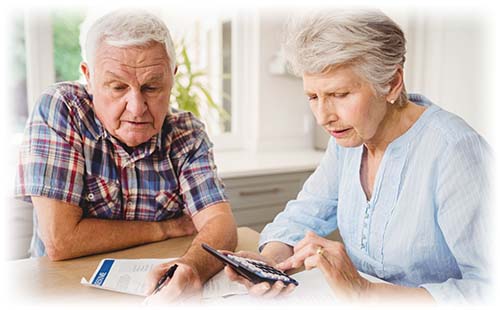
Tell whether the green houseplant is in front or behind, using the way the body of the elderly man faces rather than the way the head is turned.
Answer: behind

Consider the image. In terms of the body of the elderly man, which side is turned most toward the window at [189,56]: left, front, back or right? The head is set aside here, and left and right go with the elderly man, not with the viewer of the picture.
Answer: back

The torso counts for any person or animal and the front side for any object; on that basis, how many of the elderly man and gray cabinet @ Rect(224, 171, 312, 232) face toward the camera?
2

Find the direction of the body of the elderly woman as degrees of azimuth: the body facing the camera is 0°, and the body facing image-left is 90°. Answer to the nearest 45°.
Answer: approximately 45°

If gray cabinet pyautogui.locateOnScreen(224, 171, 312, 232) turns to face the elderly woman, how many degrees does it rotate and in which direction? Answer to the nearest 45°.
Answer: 0° — it already faces them

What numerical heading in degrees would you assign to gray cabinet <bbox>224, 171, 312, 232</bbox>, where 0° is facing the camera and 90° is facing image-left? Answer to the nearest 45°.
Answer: approximately 0°

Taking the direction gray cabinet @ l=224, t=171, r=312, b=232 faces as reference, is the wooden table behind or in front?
in front
